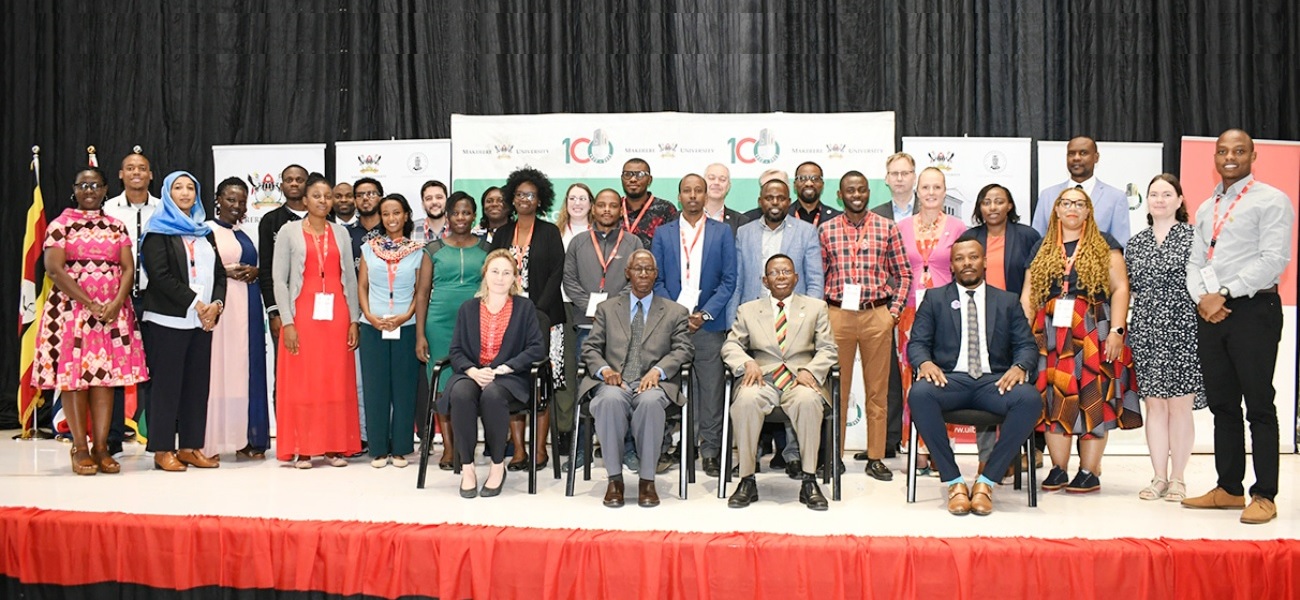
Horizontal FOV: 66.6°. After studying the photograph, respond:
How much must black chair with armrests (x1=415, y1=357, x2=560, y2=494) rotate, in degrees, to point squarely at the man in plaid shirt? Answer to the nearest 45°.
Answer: approximately 90° to its left

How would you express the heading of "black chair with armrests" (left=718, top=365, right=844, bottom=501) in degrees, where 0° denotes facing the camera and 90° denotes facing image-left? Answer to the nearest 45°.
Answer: approximately 0°

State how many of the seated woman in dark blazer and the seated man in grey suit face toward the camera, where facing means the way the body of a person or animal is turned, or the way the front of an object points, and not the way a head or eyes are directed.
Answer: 2
